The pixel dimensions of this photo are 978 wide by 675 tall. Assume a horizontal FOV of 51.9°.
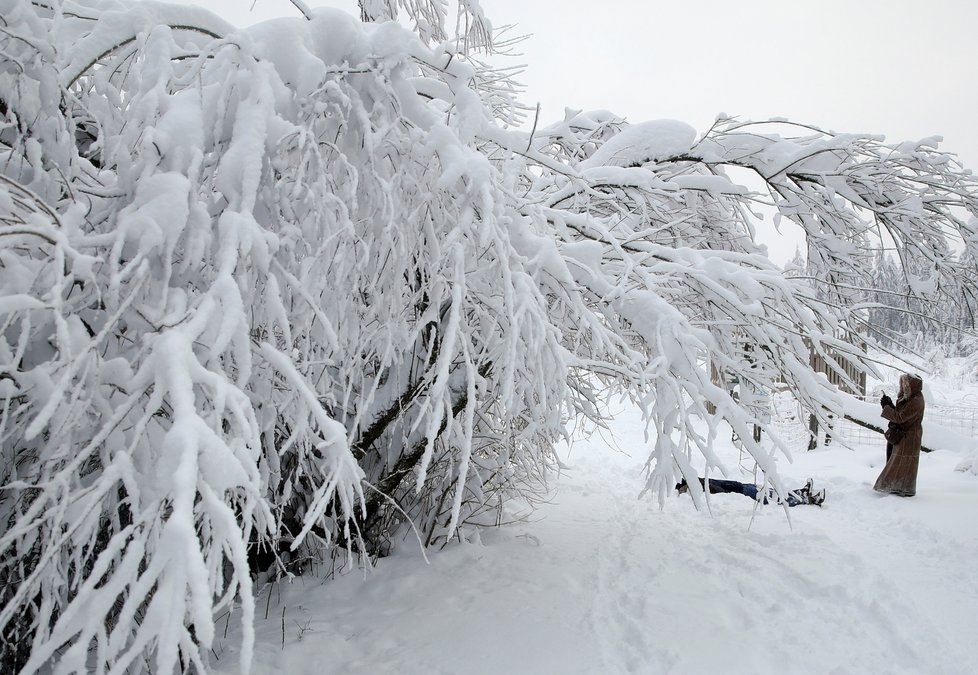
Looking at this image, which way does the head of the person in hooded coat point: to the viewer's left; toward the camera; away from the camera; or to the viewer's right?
to the viewer's left

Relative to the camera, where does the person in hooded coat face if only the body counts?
to the viewer's left

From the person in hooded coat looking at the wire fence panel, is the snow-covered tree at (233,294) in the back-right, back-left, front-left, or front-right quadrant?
back-left

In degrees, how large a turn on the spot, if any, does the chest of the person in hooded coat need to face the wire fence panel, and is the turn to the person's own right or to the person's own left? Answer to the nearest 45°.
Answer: approximately 90° to the person's own right
